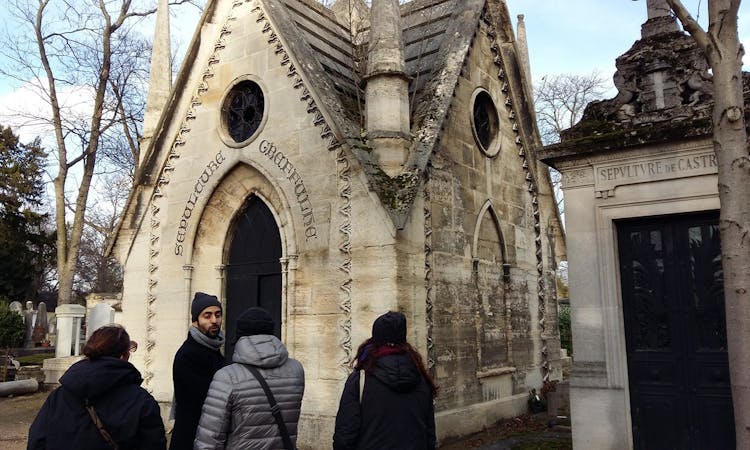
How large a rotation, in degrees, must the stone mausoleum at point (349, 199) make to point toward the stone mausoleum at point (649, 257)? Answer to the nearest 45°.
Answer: approximately 90° to its left

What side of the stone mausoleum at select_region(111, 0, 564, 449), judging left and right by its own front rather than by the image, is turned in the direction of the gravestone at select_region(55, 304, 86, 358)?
right

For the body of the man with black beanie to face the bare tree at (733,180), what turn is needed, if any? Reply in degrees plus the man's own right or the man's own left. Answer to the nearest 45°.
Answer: approximately 45° to the man's own left

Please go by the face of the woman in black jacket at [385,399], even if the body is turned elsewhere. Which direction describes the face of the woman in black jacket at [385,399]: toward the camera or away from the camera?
away from the camera

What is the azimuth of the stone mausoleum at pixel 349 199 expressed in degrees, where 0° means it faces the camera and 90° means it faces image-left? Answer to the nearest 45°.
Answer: approximately 45°

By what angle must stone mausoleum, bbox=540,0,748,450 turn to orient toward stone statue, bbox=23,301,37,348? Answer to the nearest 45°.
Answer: approximately 135° to its right

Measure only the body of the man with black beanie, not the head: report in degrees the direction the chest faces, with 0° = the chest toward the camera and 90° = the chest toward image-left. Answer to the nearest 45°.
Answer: approximately 315°

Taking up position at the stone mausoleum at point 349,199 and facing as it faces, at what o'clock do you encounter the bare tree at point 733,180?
The bare tree is roughly at 10 o'clock from the stone mausoleum.
